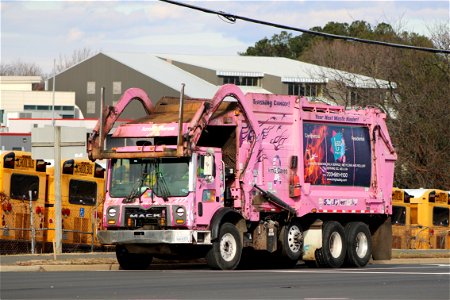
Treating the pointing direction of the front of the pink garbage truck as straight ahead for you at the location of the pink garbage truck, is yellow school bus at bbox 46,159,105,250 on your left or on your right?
on your right

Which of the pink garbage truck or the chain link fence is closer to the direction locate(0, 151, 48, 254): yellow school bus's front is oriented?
the chain link fence

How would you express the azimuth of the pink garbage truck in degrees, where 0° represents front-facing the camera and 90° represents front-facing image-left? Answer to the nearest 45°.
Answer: approximately 45°

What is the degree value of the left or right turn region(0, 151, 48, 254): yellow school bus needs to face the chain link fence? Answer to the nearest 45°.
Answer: approximately 45° to its right

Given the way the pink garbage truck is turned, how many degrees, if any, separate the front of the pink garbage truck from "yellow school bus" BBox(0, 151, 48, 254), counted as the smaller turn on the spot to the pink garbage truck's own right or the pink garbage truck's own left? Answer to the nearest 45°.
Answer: approximately 90° to the pink garbage truck's own right
